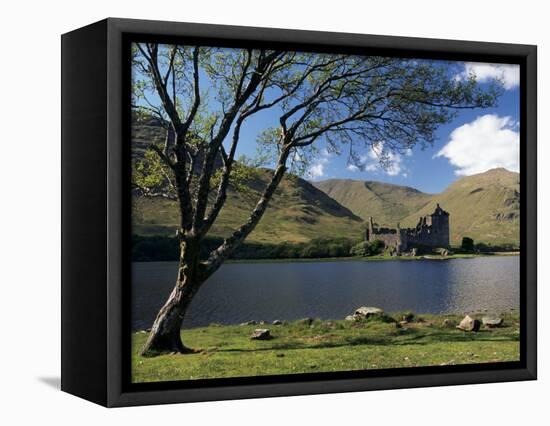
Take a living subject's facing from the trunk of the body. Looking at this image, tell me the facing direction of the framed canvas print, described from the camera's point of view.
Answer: facing the viewer and to the right of the viewer
